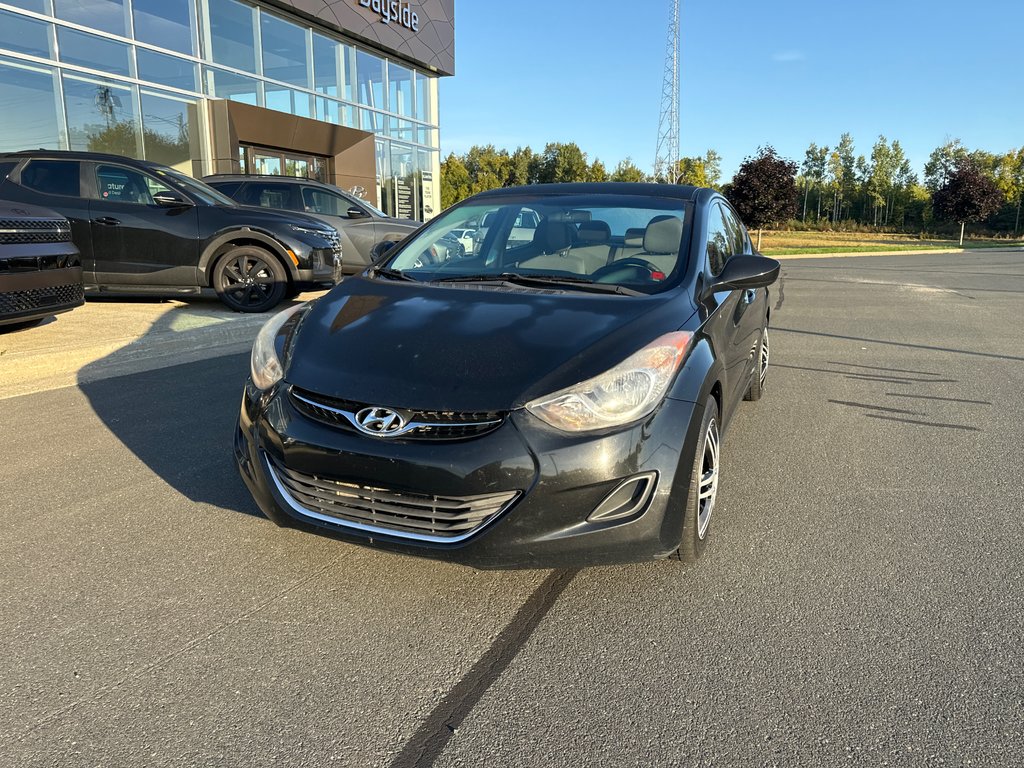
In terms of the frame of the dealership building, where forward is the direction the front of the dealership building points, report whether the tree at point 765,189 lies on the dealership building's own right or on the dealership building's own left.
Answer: on the dealership building's own left

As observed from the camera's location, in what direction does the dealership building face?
facing the viewer and to the right of the viewer

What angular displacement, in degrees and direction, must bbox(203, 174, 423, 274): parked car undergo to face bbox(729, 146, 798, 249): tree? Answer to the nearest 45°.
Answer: approximately 45° to its left

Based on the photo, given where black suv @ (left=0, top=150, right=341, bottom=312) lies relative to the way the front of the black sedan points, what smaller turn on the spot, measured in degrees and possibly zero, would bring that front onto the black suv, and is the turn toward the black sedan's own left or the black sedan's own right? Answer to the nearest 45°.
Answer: approximately 90° to the black sedan's own right

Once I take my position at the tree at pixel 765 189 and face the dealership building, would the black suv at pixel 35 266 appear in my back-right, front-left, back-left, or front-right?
front-left

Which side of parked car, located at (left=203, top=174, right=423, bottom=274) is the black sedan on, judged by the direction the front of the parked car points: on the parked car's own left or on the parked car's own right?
on the parked car's own right

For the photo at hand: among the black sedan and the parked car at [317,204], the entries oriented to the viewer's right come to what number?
1

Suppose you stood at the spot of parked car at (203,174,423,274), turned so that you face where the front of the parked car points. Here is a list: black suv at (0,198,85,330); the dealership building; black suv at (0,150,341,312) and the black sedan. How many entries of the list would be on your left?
1

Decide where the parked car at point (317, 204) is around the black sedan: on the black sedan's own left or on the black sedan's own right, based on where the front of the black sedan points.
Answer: on the black sedan's own right

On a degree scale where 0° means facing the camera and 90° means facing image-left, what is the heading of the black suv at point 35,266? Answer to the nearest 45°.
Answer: approximately 315°

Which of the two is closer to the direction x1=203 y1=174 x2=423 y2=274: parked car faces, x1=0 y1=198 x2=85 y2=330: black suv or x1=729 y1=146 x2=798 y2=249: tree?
the tree

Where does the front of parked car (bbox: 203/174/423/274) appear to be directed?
to the viewer's right

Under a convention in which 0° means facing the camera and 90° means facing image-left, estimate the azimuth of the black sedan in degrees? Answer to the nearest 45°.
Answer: approximately 45°

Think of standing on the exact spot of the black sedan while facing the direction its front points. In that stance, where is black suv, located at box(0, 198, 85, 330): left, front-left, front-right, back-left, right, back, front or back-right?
right
